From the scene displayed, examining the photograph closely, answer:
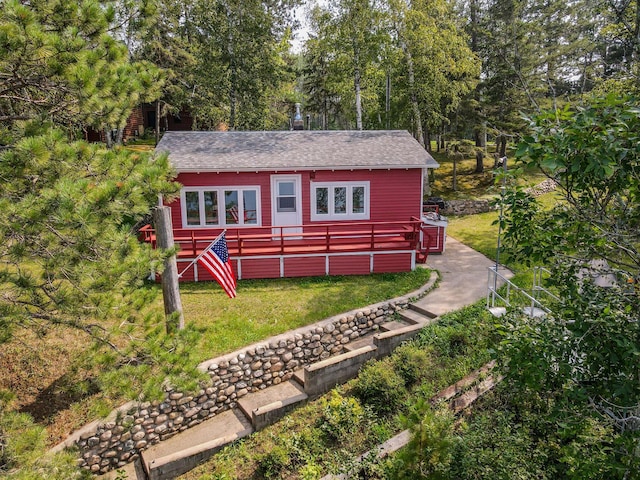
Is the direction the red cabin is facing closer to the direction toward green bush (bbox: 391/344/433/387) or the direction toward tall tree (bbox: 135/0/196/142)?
the green bush

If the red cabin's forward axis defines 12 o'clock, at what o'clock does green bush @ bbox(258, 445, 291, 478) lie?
The green bush is roughly at 12 o'clock from the red cabin.

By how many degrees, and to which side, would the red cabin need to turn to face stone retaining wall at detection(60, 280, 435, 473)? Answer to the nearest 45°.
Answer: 0° — it already faces it

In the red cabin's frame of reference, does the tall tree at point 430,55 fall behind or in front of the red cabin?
behind

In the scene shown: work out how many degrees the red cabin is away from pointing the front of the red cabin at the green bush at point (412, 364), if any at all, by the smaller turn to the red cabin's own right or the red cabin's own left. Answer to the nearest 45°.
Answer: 0° — it already faces it

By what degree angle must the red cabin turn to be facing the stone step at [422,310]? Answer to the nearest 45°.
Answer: approximately 45° to its left

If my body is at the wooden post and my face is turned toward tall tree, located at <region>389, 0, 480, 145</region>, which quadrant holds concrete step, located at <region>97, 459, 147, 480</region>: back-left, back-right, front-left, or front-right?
back-right

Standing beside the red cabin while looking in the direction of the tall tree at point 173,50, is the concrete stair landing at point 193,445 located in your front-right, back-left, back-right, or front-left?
back-left

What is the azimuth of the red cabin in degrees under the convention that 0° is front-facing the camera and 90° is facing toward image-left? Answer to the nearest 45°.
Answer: approximately 0°

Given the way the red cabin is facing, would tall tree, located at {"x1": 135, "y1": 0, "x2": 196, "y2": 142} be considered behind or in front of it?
behind
